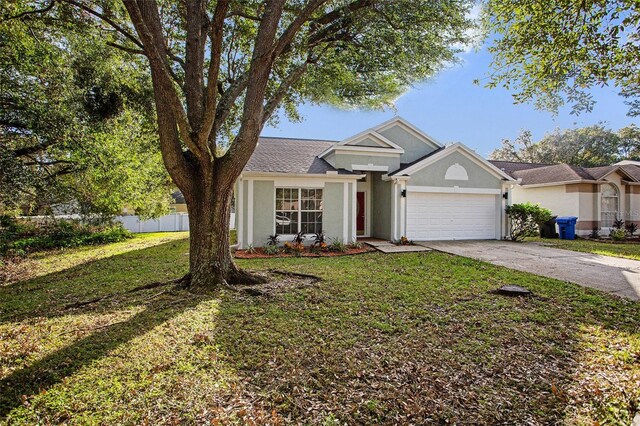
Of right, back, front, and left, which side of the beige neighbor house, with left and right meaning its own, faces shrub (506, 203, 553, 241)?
right

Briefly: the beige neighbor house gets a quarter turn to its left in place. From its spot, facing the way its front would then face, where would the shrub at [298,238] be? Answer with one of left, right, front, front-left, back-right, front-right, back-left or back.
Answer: back

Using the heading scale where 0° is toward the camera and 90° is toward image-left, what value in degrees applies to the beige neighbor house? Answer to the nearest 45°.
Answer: approximately 315°

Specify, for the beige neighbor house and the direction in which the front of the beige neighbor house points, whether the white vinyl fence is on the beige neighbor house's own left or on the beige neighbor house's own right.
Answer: on the beige neighbor house's own right

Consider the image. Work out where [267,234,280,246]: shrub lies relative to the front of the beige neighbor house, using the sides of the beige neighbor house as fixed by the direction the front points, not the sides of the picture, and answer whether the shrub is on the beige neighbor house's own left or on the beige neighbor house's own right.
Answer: on the beige neighbor house's own right

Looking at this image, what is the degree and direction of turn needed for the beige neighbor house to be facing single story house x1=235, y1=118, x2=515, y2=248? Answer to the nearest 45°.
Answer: approximately 90° to its right

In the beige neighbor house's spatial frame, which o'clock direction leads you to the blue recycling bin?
The blue recycling bin is roughly at 2 o'clock from the beige neighbor house.

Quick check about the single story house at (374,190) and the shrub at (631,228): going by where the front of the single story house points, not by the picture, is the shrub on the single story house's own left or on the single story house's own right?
on the single story house's own left

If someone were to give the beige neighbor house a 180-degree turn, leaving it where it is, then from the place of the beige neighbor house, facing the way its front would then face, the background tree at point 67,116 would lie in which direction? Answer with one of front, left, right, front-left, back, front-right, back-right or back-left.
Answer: left

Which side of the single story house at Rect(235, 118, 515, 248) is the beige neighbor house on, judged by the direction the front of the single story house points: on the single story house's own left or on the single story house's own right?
on the single story house's own left

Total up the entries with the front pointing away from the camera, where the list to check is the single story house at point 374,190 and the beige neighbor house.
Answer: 0
